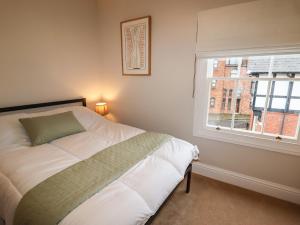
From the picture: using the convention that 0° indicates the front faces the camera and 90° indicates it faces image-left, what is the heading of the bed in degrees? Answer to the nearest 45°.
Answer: approximately 315°

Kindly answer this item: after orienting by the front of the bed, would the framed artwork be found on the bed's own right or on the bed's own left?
on the bed's own left

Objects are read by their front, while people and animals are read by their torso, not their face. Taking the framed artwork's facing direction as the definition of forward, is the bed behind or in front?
in front

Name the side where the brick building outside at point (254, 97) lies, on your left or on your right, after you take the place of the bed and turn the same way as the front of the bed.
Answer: on your left

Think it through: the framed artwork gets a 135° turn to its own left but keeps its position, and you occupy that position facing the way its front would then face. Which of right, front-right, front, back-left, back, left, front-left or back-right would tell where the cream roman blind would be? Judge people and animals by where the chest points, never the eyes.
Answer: front-right

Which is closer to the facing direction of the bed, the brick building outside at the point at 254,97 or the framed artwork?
the brick building outside

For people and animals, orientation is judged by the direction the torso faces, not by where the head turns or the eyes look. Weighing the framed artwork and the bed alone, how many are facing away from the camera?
0

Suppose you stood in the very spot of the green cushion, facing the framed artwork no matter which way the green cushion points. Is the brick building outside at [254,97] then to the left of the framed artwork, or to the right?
right

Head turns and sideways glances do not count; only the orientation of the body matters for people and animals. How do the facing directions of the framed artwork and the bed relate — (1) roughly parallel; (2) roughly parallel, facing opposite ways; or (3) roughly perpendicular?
roughly perpendicular

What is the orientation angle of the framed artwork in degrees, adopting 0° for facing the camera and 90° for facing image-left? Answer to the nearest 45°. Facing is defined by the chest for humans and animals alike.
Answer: approximately 45°

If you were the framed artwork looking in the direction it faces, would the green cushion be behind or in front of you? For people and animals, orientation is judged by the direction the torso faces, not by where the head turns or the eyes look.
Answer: in front
